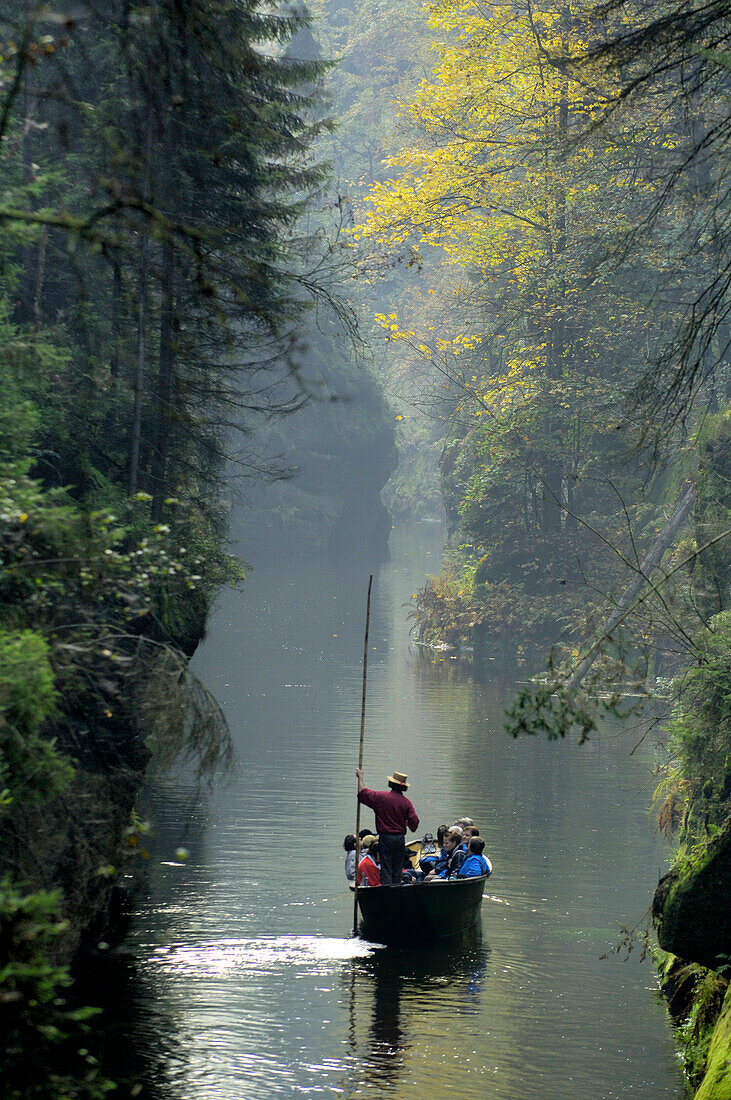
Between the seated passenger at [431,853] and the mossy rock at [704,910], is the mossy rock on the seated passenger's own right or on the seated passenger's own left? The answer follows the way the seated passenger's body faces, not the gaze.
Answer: on the seated passenger's own left

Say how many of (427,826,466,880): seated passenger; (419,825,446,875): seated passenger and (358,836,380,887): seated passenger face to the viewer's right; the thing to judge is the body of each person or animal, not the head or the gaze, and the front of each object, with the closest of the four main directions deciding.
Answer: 1

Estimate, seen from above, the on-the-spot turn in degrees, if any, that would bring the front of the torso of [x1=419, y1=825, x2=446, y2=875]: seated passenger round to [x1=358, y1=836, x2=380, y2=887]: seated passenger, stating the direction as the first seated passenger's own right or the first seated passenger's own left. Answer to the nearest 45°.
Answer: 0° — they already face them

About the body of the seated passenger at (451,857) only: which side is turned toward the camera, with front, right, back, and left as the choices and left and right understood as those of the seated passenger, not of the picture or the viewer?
left

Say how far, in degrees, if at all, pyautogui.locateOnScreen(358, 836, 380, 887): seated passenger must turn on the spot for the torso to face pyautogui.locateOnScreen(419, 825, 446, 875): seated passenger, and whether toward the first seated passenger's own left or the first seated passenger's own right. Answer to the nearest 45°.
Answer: approximately 45° to the first seated passenger's own left

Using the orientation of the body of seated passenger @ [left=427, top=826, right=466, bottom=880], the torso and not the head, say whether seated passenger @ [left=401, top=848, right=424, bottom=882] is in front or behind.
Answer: in front

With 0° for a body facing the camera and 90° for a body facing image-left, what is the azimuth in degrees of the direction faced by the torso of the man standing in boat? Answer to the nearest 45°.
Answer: approximately 180°

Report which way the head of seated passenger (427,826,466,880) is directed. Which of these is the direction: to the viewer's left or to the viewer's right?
to the viewer's left

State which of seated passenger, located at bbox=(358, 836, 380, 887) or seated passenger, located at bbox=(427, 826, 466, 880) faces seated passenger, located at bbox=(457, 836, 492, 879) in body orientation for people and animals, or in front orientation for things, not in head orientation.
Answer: seated passenger, located at bbox=(358, 836, 380, 887)

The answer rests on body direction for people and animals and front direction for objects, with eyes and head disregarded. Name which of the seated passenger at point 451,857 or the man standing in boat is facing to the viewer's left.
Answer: the seated passenger

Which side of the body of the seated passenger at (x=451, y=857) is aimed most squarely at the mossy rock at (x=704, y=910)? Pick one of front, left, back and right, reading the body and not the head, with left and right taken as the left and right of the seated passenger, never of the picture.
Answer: left

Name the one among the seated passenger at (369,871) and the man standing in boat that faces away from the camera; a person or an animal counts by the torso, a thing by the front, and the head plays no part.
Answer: the man standing in boat
